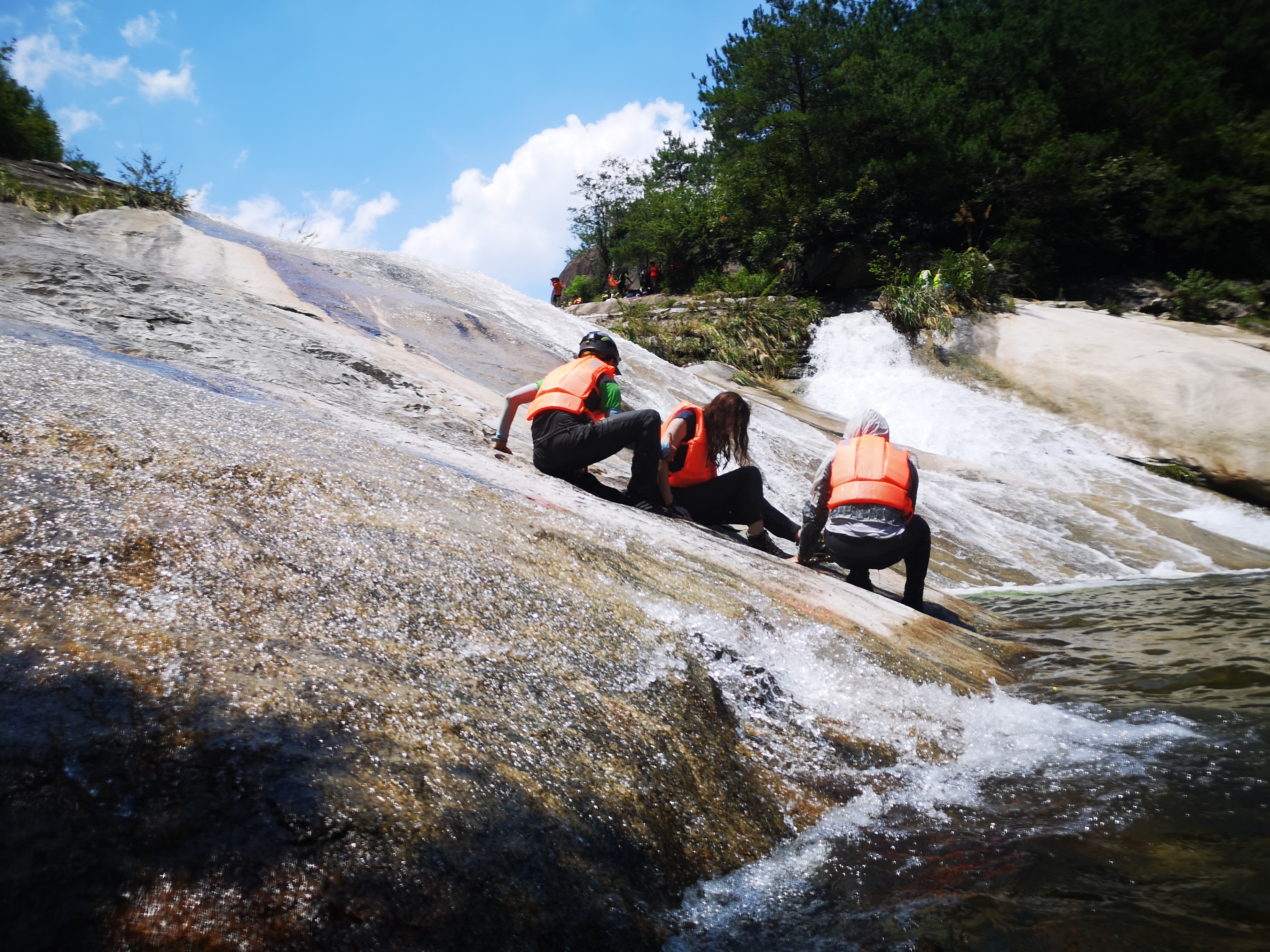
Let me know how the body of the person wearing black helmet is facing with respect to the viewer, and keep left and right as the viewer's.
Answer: facing away from the viewer and to the right of the viewer

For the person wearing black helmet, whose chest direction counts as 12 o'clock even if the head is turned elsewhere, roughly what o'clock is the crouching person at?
The crouching person is roughly at 2 o'clock from the person wearing black helmet.

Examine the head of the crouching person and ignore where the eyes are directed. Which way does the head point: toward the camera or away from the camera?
away from the camera

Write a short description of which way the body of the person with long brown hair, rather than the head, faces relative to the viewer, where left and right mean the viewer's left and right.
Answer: facing to the right of the viewer

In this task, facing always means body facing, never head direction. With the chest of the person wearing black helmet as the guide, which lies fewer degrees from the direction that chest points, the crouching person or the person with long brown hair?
the person with long brown hair

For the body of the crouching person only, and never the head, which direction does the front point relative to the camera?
away from the camera

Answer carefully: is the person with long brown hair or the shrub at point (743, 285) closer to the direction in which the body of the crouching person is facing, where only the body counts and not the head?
the shrub

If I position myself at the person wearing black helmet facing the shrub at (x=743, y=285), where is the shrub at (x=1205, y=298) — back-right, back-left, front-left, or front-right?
front-right

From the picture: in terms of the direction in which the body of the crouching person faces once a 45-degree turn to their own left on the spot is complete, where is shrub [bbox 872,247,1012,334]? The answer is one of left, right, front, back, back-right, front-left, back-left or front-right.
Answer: front-right

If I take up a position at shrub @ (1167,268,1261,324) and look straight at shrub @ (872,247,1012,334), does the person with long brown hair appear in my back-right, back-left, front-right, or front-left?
front-left

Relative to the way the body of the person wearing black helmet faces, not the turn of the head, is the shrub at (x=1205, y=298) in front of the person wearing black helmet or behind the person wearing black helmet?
in front
